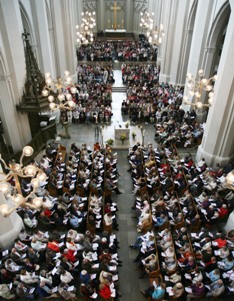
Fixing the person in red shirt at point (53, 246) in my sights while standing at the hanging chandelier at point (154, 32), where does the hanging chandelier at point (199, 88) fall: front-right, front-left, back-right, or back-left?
front-left

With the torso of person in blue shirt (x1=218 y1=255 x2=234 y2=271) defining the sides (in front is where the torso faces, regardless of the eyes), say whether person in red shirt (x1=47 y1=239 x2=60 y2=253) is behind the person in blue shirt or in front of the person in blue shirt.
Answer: in front

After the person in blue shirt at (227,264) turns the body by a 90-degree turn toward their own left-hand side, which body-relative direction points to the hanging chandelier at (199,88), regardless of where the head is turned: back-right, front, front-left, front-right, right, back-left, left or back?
back-right

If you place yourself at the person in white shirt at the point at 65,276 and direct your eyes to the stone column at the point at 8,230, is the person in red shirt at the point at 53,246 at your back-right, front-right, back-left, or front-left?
front-right

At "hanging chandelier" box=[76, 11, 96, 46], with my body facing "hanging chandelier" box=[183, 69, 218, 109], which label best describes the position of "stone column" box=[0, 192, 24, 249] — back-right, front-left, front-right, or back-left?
front-right

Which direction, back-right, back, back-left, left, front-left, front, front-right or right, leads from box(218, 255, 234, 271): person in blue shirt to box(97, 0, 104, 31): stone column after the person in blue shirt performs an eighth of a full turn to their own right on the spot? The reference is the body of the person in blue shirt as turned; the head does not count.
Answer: front

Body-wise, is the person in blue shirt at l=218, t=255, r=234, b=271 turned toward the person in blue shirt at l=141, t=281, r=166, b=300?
no

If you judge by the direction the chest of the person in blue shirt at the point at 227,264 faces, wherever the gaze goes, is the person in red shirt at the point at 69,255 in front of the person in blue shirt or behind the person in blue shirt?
in front

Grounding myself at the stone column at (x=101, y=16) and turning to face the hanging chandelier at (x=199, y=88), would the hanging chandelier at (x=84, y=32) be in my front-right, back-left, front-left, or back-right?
front-right
